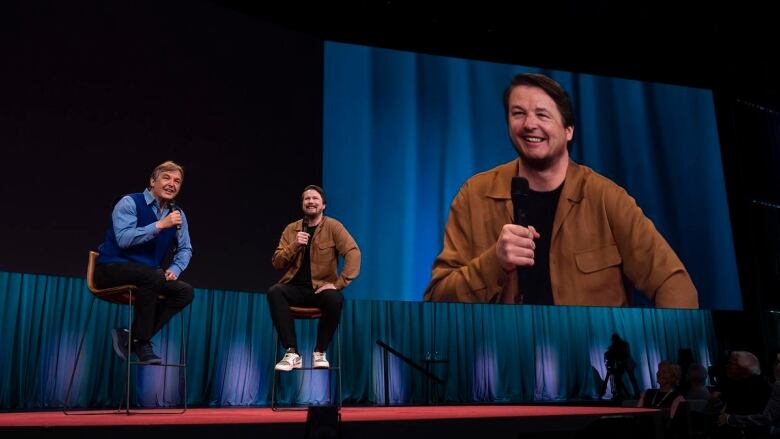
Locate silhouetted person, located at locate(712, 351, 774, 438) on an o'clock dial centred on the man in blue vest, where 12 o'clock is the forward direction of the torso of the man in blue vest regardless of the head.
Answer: The silhouetted person is roughly at 11 o'clock from the man in blue vest.

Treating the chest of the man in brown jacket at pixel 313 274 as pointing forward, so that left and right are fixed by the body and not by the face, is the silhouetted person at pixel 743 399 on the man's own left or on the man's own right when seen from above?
on the man's own left

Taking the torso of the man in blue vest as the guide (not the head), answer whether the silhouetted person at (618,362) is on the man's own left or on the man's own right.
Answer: on the man's own left

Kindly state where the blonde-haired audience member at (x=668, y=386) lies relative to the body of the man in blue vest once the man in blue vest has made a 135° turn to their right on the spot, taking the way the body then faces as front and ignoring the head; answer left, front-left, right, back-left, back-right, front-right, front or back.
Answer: back

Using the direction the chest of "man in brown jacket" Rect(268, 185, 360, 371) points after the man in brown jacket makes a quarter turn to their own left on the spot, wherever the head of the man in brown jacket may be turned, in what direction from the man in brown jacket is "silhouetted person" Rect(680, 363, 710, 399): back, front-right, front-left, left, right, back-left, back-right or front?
front

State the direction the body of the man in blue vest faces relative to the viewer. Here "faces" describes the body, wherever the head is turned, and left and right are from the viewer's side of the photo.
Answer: facing the viewer and to the right of the viewer

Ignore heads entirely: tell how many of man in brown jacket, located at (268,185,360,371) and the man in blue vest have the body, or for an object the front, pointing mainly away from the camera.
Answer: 0

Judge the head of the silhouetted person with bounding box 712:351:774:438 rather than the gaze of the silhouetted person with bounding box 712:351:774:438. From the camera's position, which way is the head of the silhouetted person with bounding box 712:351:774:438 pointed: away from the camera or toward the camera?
away from the camera

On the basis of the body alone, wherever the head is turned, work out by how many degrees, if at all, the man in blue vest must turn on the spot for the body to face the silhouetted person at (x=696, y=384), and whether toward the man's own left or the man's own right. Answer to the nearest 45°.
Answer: approximately 45° to the man's own left

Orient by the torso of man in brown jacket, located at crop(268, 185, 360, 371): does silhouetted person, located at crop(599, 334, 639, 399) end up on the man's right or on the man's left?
on the man's left

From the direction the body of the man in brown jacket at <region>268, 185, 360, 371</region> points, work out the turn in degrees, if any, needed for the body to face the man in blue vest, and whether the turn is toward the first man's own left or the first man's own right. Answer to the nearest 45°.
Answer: approximately 45° to the first man's own right
